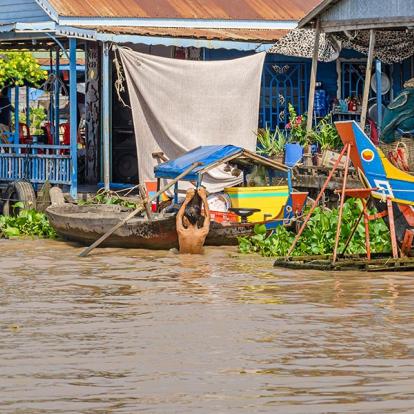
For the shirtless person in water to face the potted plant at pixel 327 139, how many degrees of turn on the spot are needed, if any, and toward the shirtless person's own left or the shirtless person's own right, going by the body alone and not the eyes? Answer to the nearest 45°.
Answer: approximately 45° to the shirtless person's own right

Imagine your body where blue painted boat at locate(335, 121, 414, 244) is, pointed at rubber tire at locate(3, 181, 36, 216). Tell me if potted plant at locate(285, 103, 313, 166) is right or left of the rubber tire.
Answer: right

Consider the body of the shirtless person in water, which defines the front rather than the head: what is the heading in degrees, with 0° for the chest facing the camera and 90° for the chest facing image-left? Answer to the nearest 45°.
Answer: approximately 180°

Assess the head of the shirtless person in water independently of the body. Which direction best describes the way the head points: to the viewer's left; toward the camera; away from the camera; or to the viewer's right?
away from the camera

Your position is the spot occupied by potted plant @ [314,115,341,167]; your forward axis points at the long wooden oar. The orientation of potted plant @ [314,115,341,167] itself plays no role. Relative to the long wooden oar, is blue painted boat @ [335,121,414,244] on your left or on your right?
left
